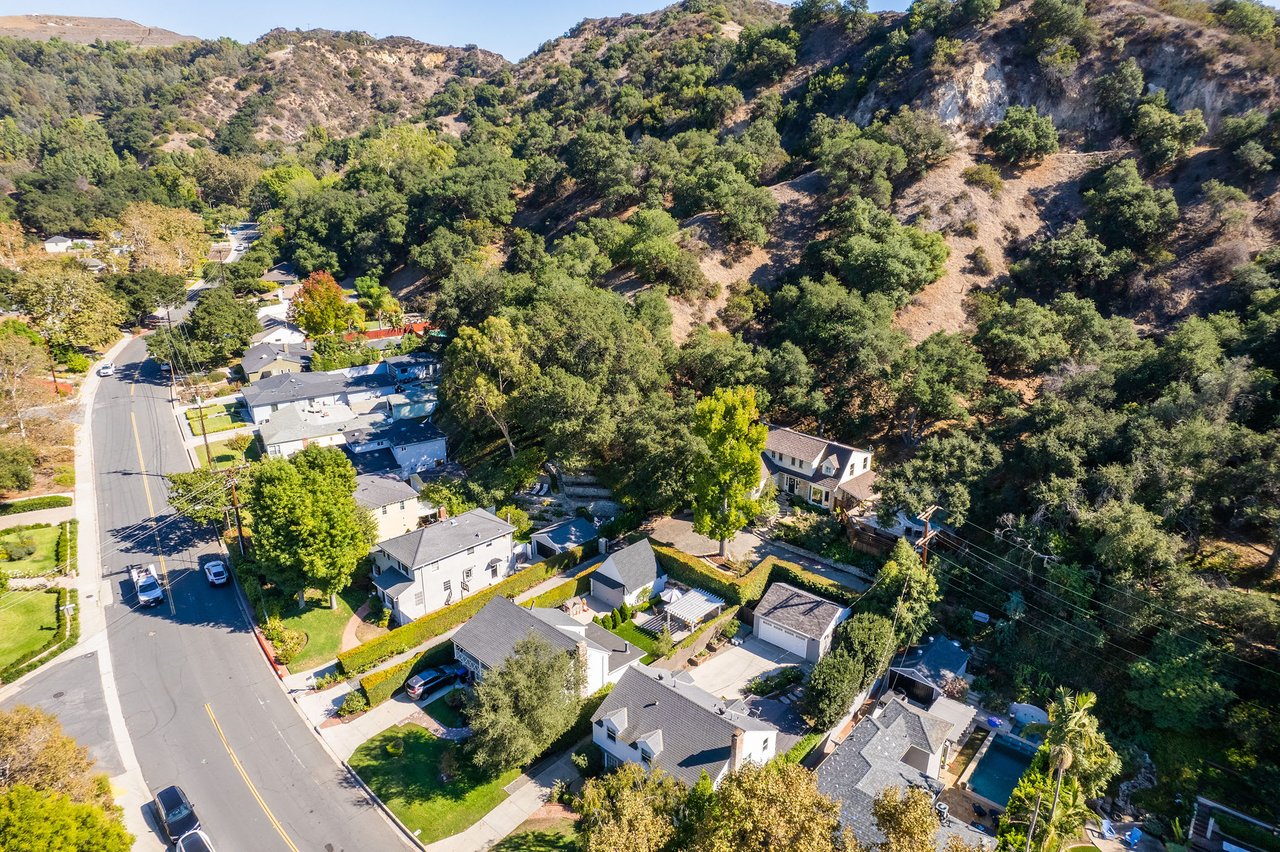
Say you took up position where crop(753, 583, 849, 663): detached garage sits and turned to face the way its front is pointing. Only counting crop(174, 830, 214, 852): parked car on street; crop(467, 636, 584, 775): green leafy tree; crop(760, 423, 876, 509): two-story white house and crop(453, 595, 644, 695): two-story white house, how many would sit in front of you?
3

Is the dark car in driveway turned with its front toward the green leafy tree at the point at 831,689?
no

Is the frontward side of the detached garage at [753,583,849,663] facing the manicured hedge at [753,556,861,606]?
no

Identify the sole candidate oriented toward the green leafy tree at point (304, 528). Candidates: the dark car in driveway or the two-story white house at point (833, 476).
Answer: the two-story white house

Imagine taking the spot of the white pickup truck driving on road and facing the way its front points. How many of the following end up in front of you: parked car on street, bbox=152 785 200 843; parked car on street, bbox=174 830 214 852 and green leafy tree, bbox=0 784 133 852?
3

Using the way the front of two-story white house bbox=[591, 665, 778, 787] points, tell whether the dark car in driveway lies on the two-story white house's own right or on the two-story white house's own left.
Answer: on the two-story white house's own right

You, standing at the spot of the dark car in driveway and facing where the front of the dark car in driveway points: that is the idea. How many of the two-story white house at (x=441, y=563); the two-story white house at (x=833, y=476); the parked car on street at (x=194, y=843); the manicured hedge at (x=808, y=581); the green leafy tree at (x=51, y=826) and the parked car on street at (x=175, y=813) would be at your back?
3

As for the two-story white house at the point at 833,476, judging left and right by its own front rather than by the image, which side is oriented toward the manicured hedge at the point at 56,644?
front

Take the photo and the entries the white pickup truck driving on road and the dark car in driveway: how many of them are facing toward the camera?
1

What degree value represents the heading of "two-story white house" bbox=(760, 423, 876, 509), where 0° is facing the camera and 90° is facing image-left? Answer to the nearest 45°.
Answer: approximately 45°

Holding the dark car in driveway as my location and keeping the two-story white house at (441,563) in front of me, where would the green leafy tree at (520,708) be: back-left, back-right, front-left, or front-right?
back-right

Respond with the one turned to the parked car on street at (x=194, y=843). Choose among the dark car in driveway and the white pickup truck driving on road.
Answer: the white pickup truck driving on road

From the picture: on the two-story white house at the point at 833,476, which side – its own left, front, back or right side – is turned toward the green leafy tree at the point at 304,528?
front

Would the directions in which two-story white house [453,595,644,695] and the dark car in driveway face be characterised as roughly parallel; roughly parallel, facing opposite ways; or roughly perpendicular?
roughly parallel, facing opposite ways

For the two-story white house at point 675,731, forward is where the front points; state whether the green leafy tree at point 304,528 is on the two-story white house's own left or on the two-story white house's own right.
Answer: on the two-story white house's own right

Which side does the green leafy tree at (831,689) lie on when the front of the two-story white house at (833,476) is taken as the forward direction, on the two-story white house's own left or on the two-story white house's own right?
on the two-story white house's own left

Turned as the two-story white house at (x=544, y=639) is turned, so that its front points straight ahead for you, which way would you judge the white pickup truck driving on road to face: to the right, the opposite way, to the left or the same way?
to the left

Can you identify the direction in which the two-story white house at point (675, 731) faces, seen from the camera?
facing the viewer and to the left of the viewer

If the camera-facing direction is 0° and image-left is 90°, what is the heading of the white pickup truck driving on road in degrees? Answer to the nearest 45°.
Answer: approximately 0°

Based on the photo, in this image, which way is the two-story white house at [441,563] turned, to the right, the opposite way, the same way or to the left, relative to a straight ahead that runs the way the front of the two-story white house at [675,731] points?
the same way

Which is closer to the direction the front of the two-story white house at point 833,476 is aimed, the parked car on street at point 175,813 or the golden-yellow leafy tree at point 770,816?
the parked car on street

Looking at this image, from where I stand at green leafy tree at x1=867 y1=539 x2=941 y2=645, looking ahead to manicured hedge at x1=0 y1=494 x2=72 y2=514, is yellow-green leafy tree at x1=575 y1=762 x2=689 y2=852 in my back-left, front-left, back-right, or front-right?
front-left

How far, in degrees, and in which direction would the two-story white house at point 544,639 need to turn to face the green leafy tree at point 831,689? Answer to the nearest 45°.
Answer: approximately 135° to its left

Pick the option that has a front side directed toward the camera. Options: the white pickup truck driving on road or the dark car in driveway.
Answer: the white pickup truck driving on road
